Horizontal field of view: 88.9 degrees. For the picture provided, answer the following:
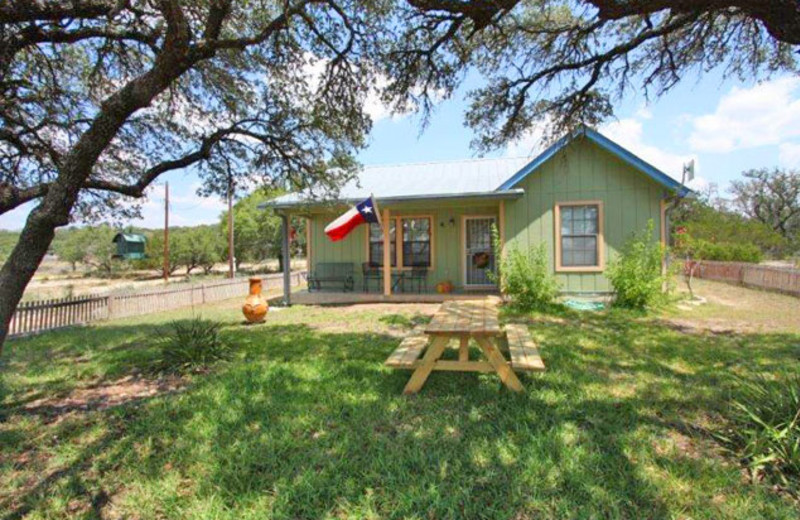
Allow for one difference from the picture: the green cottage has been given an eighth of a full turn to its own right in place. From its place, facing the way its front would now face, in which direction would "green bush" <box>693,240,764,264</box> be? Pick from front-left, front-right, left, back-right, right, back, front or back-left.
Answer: back

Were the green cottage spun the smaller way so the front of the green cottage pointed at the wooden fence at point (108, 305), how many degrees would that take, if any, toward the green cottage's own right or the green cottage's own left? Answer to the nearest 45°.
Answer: approximately 90° to the green cottage's own right

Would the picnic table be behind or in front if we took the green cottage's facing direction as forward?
in front

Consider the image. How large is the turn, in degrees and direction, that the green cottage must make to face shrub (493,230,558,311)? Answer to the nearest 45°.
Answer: approximately 45° to its left

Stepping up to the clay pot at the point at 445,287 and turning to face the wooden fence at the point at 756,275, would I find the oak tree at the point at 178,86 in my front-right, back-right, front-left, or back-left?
back-right

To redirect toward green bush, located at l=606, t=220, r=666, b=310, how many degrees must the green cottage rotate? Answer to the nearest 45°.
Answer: approximately 45° to its left

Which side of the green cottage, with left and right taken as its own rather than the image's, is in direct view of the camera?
front

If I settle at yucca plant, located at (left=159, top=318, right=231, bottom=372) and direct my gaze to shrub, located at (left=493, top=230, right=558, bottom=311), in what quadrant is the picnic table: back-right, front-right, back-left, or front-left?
front-right

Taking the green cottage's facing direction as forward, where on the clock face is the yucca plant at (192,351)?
The yucca plant is roughly at 1 o'clock from the green cottage.

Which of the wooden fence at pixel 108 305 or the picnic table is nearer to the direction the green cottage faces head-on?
the picnic table

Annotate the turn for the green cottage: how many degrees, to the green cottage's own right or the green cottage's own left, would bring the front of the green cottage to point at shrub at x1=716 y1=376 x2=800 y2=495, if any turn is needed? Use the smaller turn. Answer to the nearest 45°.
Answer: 0° — it already faces it

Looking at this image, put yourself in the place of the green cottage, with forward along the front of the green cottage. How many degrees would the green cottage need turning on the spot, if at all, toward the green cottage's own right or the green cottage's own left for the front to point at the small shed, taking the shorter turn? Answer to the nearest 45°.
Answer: approximately 135° to the green cottage's own right
